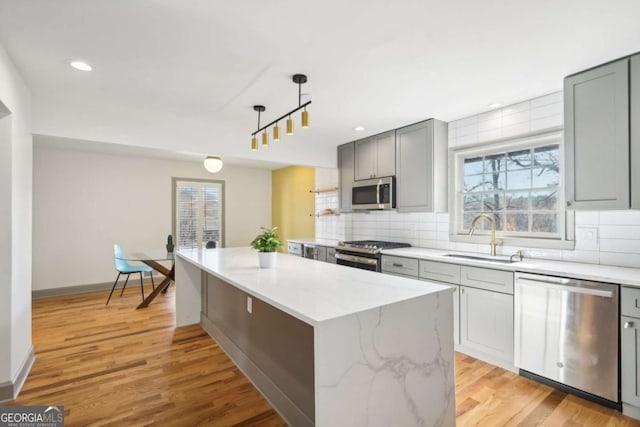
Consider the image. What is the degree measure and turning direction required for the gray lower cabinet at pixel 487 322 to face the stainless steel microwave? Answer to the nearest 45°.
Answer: approximately 90° to its right

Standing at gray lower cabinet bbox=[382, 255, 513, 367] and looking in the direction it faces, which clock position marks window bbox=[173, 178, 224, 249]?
The window is roughly at 2 o'clock from the gray lower cabinet.

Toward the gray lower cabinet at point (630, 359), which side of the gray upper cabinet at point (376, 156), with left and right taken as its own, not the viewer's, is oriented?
left

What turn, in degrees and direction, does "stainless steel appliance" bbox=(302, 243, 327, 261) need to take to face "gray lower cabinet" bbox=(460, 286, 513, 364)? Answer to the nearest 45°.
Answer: approximately 90° to its left

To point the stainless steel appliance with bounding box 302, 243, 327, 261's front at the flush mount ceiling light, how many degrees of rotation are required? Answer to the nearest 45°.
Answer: approximately 45° to its right

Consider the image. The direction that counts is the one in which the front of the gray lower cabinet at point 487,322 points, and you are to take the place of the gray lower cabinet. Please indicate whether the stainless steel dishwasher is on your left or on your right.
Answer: on your left

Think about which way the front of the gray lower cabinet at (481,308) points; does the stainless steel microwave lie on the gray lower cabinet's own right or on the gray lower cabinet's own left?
on the gray lower cabinet's own right

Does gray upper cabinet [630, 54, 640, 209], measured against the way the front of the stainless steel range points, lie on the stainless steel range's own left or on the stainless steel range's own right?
on the stainless steel range's own left

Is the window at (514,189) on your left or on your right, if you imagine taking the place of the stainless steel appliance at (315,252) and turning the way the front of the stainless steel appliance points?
on your left

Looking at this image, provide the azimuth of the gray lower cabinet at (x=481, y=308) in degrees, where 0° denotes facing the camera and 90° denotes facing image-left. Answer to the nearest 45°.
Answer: approximately 45°

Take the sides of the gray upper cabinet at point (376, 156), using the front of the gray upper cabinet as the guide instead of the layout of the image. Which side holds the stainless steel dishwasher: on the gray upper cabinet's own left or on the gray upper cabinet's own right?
on the gray upper cabinet's own left

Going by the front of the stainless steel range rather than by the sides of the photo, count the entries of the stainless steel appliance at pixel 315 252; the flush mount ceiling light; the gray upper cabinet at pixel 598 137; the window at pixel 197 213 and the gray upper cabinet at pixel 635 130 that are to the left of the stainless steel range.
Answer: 2

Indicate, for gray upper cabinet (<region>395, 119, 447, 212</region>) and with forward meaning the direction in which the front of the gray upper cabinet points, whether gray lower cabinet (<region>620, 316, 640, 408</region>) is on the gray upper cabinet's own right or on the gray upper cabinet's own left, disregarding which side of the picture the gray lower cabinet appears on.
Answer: on the gray upper cabinet's own left

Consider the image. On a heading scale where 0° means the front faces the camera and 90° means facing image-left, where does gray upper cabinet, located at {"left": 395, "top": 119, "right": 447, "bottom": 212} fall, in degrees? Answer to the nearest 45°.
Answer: approximately 45°
